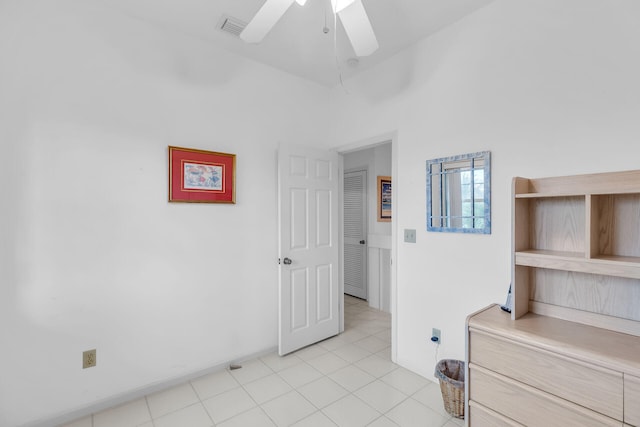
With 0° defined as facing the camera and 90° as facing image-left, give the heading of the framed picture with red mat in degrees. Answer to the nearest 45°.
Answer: approximately 315°

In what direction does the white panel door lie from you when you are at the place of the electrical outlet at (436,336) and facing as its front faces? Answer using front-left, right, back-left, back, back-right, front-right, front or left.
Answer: front-right

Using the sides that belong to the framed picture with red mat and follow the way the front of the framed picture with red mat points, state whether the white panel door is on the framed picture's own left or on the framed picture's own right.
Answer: on the framed picture's own left

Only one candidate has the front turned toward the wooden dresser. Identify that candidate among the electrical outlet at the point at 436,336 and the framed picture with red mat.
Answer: the framed picture with red mat

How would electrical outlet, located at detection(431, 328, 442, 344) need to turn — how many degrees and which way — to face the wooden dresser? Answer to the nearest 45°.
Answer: approximately 90° to its left

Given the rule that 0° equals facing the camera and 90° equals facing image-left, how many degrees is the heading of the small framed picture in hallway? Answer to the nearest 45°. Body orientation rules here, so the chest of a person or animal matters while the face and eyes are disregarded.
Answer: approximately 45°

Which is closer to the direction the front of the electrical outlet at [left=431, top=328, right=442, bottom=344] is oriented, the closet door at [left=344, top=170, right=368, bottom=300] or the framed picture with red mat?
the framed picture with red mat

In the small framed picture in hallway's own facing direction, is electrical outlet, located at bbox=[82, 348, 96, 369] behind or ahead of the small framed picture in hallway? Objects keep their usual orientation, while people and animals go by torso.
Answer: ahead
